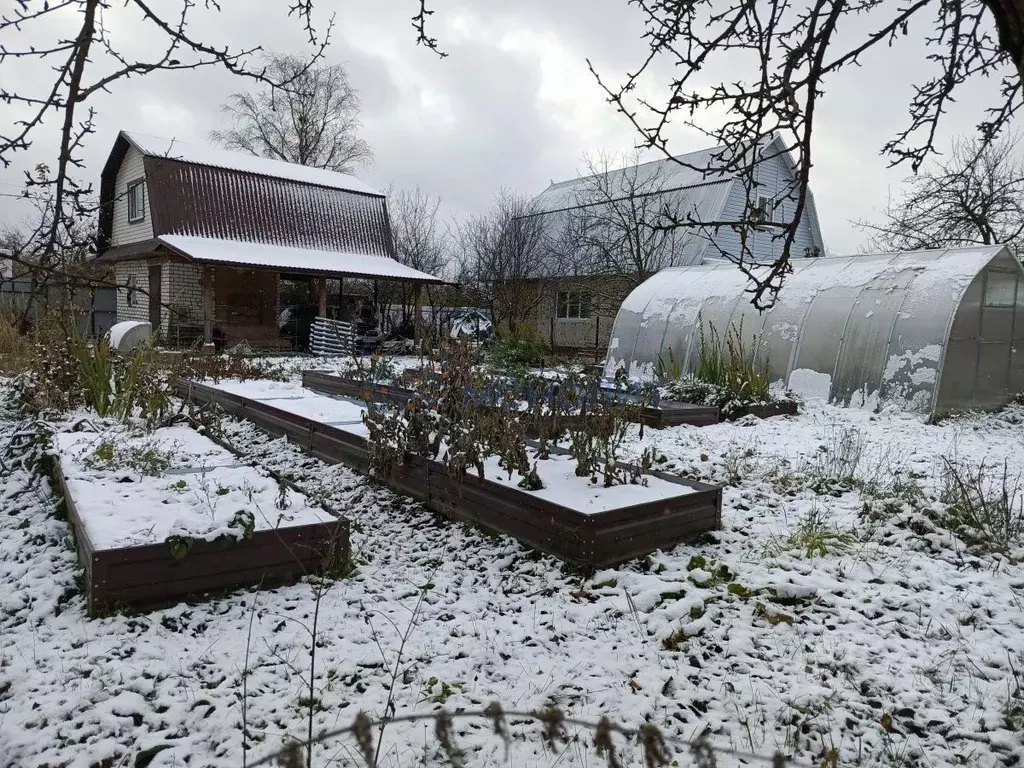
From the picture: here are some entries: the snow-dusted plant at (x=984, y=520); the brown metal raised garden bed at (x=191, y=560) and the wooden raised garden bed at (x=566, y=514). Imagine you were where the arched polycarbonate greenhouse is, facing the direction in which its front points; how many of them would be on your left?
0

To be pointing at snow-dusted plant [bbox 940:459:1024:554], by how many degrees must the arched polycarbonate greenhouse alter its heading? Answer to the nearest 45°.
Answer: approximately 45° to its right

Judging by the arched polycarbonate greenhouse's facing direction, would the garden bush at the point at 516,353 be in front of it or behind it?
behind

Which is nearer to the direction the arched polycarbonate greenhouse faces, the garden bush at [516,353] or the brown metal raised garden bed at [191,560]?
the brown metal raised garden bed

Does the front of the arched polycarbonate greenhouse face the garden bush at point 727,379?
no

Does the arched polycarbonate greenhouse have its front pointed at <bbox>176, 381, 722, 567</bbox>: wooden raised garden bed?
no

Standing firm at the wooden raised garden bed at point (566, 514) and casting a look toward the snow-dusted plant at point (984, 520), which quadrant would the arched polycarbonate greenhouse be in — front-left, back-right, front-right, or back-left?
front-left

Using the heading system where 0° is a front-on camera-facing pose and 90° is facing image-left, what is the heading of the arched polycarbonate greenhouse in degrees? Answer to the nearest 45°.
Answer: approximately 315°

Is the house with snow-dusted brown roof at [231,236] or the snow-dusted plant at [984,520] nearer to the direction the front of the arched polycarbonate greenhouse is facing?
the snow-dusted plant

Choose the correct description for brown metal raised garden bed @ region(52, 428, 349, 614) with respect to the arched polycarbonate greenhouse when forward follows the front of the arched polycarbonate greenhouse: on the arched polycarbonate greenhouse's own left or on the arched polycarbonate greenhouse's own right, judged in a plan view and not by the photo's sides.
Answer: on the arched polycarbonate greenhouse's own right

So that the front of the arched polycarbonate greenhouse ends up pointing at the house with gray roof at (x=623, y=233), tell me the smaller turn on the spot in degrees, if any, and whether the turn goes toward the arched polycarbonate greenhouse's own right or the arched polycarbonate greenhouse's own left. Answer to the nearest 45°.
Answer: approximately 180°

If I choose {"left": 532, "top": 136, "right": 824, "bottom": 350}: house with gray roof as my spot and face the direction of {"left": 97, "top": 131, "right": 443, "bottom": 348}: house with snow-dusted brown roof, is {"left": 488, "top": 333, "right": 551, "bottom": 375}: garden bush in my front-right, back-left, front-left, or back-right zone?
front-left

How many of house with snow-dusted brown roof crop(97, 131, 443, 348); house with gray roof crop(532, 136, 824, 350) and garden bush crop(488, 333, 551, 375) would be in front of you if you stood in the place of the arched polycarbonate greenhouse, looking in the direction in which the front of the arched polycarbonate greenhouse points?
0

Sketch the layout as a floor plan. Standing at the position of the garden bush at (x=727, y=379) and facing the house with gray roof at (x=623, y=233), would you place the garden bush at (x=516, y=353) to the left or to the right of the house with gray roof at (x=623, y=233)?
left

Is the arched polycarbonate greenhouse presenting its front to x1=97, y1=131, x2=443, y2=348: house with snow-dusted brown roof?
no
